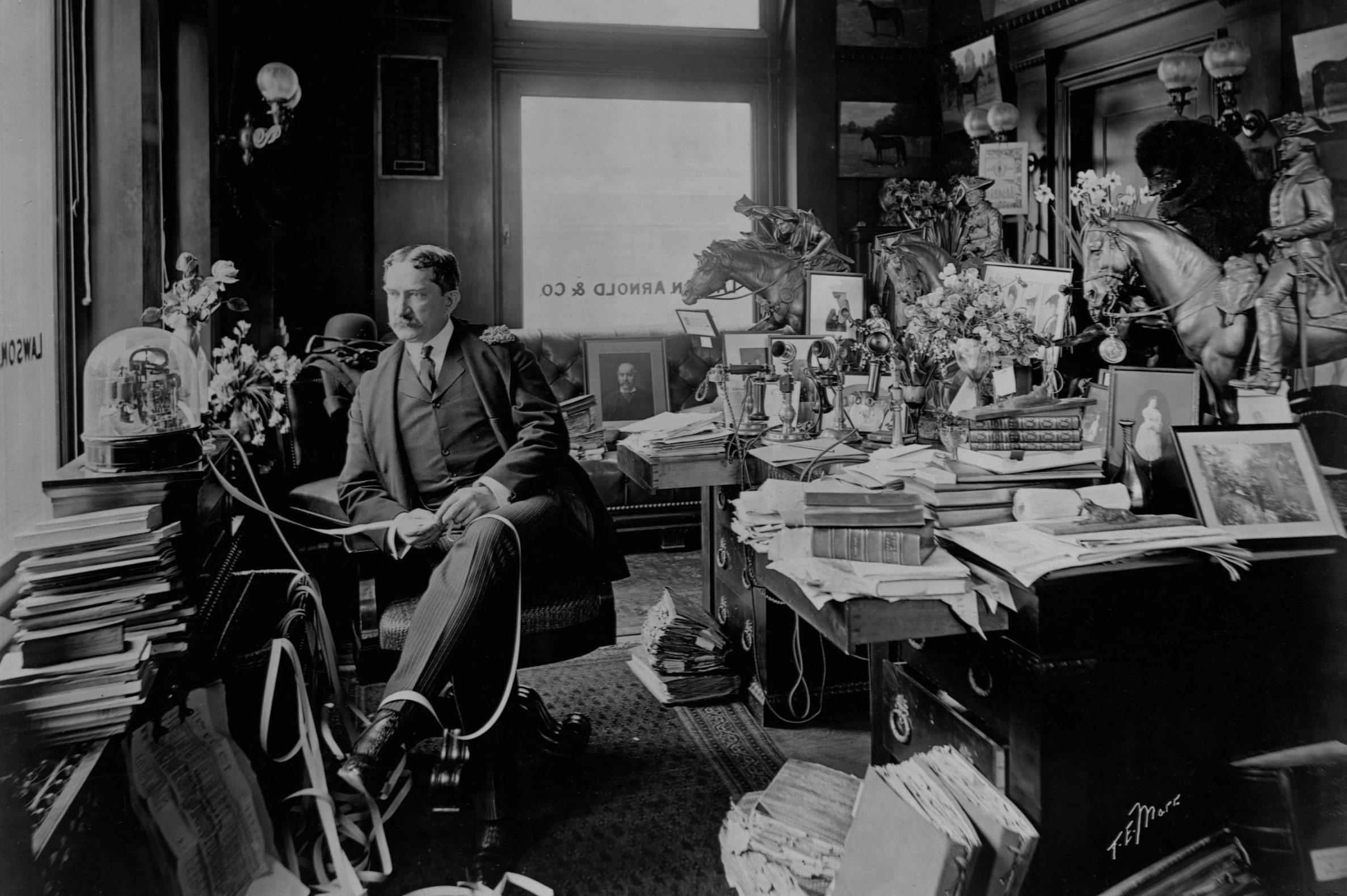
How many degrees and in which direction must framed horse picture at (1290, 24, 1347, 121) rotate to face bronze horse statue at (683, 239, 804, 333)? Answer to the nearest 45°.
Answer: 0° — it already faces it

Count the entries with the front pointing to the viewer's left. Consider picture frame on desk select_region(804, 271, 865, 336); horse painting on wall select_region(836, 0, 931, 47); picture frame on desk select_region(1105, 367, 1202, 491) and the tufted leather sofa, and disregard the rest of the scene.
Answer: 0

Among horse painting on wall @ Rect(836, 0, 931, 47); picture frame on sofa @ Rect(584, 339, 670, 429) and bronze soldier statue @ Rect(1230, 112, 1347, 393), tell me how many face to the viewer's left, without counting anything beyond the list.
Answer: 1

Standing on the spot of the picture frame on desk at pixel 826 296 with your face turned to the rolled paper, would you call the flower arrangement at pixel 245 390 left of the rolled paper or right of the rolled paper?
right

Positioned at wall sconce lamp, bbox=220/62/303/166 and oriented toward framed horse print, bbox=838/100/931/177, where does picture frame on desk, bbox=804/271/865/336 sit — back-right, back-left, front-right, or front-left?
front-right

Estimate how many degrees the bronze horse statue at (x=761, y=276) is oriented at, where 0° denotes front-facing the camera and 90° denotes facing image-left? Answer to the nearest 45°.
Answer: approximately 90°

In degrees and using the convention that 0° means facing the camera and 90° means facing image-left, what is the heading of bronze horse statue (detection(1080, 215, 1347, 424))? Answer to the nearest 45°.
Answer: approximately 90°

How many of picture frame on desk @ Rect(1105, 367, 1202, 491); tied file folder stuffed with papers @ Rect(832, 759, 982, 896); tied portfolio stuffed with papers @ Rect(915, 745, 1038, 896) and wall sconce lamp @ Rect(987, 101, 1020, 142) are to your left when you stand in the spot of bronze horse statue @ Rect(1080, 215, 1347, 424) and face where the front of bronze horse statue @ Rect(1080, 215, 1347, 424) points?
3

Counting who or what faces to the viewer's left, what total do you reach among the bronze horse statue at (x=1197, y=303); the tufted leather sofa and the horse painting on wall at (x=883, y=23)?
1

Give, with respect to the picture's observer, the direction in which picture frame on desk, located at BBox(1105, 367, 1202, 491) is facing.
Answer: facing the viewer

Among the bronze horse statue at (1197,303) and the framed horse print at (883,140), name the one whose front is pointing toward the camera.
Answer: the framed horse print

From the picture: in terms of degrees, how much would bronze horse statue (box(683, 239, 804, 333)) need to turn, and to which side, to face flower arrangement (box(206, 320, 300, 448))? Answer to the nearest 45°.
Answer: approximately 45° to its left

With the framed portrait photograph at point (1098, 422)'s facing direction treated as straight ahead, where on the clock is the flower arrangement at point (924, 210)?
The flower arrangement is roughly at 4 o'clock from the framed portrait photograph.

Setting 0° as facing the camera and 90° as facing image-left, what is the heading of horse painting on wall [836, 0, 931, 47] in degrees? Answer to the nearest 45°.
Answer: approximately 0°

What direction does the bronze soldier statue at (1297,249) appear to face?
to the viewer's left

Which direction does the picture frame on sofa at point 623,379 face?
toward the camera

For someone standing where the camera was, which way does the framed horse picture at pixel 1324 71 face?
facing the viewer and to the left of the viewer
